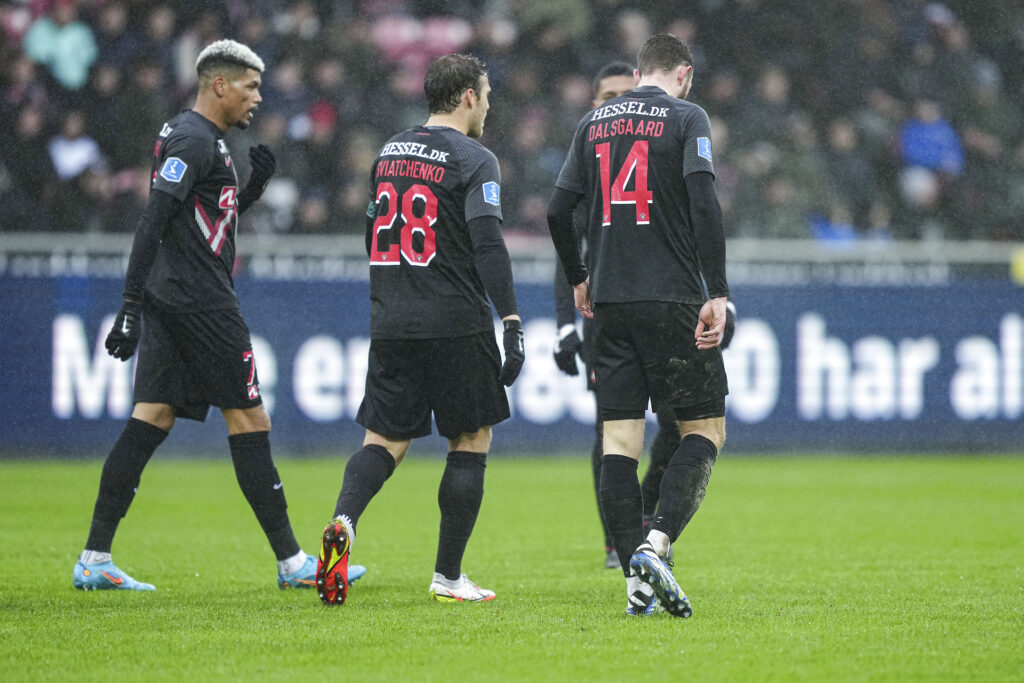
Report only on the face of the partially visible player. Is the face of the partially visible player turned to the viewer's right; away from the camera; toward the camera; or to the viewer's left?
toward the camera

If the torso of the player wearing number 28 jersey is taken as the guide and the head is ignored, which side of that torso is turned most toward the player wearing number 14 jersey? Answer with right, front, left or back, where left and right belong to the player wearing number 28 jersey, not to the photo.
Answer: right

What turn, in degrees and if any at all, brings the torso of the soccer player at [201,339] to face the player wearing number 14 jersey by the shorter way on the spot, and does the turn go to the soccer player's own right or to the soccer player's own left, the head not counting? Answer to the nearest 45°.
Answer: approximately 45° to the soccer player's own right

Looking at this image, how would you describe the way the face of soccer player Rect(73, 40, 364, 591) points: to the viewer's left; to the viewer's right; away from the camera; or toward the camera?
to the viewer's right

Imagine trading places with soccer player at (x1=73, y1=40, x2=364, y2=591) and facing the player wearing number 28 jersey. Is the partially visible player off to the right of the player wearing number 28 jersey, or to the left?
left

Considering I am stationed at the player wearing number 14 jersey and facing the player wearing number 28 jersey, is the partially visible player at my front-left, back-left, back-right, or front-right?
front-right

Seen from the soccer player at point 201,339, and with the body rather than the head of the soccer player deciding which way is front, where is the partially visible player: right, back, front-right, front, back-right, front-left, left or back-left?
front

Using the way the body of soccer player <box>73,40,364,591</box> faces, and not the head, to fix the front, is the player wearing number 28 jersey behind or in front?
in front

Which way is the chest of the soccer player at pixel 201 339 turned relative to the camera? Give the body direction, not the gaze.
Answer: to the viewer's right

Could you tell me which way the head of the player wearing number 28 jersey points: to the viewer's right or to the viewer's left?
to the viewer's right

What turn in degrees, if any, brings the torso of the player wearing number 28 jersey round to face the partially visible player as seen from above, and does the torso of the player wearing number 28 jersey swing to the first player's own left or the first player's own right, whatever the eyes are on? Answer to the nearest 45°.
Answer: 0° — they already face them

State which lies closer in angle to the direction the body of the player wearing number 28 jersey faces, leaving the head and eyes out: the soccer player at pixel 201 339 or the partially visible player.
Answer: the partially visible player

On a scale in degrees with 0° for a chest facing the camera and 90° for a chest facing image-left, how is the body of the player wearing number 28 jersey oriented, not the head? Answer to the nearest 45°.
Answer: approximately 225°
